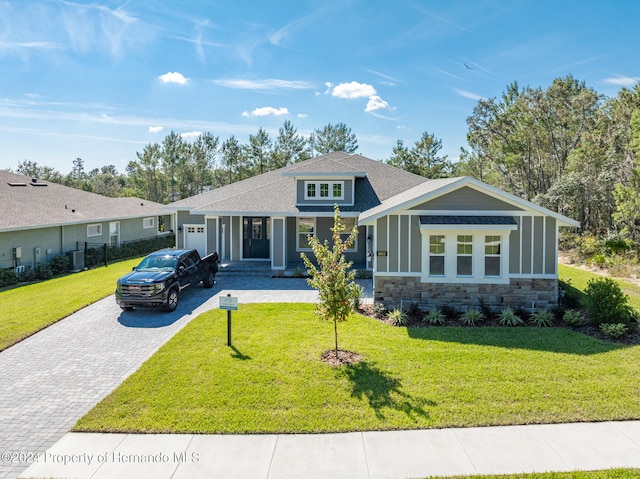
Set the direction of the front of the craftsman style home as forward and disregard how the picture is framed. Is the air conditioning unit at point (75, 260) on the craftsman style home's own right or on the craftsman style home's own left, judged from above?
on the craftsman style home's own right

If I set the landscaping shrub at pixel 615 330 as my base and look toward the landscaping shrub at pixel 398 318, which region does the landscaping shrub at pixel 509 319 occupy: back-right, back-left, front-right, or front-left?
front-right

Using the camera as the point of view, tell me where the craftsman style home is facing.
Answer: facing the viewer

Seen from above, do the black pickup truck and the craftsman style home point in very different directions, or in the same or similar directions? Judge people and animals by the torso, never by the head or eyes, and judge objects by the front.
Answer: same or similar directions

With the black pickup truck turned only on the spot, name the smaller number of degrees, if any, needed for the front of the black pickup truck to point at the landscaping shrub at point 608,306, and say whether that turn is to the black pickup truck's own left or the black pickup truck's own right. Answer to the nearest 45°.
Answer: approximately 90° to the black pickup truck's own left

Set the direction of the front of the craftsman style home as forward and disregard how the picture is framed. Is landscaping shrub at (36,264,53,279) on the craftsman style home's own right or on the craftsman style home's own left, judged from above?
on the craftsman style home's own right

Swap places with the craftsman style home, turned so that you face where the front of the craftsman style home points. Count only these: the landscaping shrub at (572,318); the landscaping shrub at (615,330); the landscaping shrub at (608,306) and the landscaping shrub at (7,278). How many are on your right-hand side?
1

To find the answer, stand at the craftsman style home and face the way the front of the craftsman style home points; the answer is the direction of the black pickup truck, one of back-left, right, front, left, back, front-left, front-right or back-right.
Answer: right

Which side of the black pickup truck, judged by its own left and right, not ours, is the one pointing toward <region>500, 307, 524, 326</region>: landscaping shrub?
left

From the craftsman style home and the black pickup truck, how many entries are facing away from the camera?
0

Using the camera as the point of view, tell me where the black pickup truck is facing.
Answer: facing the viewer and to the left of the viewer

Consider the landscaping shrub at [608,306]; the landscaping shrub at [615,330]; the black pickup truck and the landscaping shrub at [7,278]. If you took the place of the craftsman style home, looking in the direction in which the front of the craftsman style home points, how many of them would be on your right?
2

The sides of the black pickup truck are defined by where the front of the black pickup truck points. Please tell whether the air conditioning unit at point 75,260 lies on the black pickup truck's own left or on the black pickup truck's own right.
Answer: on the black pickup truck's own right

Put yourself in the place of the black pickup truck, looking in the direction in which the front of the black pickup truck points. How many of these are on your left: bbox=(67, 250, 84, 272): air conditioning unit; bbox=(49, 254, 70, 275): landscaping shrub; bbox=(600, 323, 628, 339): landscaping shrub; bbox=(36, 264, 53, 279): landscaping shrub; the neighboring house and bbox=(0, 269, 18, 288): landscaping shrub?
1

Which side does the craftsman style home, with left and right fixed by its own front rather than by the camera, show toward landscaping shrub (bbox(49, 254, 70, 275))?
right

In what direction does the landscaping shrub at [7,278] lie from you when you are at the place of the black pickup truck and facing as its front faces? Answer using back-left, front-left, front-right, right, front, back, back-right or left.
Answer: right

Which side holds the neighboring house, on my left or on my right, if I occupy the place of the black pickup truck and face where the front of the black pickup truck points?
on my right
